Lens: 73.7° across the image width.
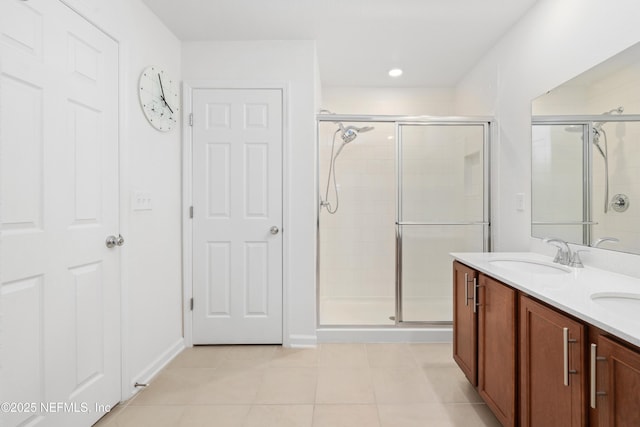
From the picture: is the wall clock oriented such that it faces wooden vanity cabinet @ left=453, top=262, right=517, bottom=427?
yes

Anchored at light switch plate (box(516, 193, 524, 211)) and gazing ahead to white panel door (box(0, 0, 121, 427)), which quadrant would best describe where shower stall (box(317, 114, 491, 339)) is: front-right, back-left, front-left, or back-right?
front-right

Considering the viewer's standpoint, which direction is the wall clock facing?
facing the viewer and to the right of the viewer

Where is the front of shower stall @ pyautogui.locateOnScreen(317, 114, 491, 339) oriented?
toward the camera

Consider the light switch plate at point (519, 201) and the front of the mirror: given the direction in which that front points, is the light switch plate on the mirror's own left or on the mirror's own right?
on the mirror's own right

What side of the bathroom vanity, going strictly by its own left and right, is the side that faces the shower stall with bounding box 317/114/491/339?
right

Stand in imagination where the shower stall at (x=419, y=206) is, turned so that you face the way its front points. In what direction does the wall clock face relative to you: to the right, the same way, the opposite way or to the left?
to the left

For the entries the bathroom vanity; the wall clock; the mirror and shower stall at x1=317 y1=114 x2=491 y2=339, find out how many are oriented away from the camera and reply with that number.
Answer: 0

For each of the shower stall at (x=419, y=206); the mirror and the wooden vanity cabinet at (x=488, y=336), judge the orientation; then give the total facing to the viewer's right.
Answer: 0

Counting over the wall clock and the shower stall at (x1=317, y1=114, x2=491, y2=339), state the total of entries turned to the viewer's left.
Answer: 0

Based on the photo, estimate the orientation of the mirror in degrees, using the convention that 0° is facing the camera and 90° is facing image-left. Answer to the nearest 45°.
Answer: approximately 45°

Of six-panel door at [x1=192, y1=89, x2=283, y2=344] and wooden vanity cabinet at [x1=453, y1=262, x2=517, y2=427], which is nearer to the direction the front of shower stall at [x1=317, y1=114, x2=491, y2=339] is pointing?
the wooden vanity cabinet

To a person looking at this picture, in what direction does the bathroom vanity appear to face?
facing the viewer and to the left of the viewer

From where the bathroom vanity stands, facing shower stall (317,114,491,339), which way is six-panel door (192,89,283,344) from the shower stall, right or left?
left

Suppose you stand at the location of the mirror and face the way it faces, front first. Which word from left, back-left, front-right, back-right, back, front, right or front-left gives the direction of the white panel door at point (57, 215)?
front
